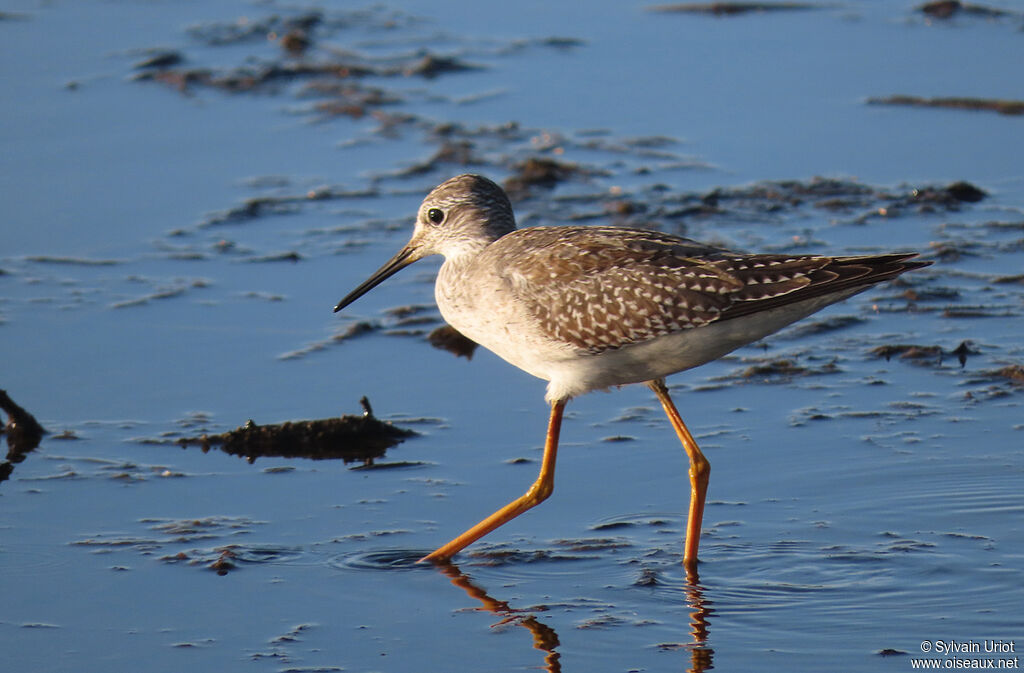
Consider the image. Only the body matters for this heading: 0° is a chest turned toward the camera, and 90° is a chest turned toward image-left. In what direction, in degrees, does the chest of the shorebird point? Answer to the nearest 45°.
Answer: approximately 90°

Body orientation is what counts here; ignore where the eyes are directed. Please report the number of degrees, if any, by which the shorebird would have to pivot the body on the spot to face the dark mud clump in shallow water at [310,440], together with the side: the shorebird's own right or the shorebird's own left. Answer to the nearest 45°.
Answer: approximately 45° to the shorebird's own right
